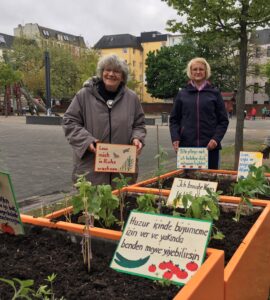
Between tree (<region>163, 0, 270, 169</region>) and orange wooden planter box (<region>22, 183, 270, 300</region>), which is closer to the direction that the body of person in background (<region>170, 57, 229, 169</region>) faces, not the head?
the orange wooden planter box

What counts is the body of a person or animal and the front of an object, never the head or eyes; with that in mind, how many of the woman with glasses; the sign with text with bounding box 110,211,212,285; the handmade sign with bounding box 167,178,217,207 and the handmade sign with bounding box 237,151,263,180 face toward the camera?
4

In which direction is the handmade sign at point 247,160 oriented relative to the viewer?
toward the camera

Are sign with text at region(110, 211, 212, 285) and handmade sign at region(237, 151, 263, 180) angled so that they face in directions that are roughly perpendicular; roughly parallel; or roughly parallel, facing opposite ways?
roughly parallel

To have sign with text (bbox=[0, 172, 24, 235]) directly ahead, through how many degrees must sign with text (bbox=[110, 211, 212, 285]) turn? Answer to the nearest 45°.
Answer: approximately 90° to its right

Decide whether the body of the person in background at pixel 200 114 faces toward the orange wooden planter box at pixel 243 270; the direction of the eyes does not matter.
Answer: yes

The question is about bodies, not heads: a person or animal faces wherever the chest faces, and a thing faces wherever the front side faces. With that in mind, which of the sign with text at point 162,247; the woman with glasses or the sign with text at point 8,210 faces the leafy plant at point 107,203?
the woman with glasses

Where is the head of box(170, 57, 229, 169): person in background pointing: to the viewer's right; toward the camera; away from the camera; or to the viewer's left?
toward the camera

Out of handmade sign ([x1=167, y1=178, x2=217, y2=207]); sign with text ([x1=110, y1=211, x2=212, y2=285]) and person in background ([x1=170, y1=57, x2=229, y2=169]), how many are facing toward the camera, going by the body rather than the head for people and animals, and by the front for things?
3

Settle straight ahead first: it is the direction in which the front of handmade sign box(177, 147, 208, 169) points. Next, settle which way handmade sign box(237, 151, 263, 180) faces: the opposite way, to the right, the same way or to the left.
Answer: the same way

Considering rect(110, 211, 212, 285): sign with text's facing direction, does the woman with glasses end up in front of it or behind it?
behind

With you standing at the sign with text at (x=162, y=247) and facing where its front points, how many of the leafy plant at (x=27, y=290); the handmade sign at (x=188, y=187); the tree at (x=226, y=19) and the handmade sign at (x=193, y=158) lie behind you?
3

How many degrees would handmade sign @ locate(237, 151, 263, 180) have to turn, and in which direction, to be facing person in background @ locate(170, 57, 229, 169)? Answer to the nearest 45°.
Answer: approximately 135° to its right

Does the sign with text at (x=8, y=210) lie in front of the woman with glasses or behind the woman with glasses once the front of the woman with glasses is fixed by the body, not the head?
in front

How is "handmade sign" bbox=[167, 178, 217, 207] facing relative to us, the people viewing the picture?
facing the viewer

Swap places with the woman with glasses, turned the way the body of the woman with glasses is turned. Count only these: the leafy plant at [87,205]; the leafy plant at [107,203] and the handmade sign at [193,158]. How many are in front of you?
2

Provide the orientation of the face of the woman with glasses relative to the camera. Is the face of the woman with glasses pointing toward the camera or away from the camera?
toward the camera

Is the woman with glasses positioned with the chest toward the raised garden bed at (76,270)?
yes

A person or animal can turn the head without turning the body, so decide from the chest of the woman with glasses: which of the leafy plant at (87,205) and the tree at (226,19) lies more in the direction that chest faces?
the leafy plant

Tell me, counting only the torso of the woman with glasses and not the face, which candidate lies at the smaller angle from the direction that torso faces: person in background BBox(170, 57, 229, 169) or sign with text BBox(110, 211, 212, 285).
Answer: the sign with text

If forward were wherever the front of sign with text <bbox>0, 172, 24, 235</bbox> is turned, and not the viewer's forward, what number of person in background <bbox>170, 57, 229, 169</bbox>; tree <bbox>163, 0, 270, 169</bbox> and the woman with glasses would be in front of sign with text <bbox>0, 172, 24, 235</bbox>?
0
